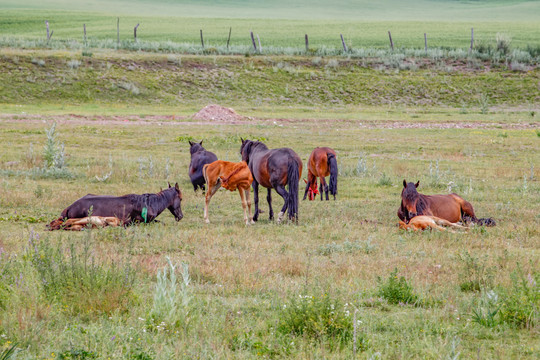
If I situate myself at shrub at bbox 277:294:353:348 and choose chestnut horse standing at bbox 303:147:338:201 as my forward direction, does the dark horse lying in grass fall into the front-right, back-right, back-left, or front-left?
front-left

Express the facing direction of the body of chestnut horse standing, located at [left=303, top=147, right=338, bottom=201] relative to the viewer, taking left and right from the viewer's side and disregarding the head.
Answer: facing away from the viewer and to the left of the viewer

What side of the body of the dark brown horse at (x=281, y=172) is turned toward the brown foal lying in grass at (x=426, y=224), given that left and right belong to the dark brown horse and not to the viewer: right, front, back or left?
back

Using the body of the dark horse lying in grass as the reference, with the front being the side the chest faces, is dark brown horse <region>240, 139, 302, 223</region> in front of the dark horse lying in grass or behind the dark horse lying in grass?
in front

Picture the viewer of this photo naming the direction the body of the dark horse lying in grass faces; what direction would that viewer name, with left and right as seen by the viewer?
facing to the right of the viewer

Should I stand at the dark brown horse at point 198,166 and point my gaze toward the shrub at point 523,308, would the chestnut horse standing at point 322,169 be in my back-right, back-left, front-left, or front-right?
front-left

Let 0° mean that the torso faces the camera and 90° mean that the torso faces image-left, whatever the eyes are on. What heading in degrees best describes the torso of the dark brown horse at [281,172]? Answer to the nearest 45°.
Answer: approximately 135°
